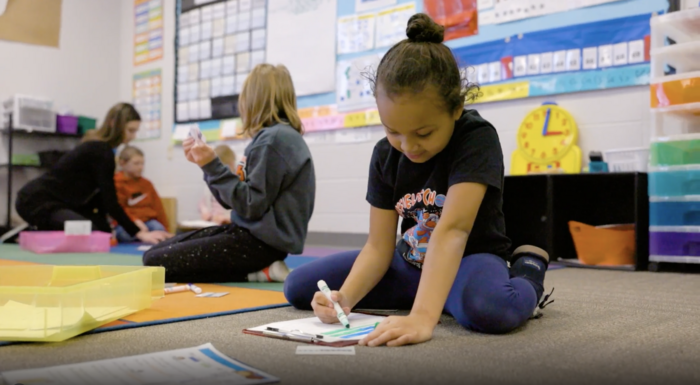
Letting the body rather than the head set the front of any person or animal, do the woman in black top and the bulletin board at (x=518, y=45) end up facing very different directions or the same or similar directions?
very different directions

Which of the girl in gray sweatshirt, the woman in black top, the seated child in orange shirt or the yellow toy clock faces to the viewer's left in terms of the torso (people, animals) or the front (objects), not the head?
the girl in gray sweatshirt

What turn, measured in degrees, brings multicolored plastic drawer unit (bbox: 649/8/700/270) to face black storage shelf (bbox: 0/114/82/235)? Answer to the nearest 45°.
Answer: approximately 45° to its right

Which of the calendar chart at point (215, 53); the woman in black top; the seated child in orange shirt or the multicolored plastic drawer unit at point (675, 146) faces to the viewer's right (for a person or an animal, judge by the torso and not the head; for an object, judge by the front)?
the woman in black top

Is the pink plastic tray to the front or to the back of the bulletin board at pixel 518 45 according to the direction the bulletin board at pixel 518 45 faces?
to the front

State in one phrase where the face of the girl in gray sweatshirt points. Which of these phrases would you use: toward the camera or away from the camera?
away from the camera

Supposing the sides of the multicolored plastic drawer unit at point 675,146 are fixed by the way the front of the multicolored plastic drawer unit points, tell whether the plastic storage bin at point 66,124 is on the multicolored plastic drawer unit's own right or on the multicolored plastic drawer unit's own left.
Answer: on the multicolored plastic drawer unit's own right

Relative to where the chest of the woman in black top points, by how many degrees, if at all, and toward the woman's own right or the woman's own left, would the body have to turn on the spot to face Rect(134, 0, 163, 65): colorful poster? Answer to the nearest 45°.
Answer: approximately 90° to the woman's own left

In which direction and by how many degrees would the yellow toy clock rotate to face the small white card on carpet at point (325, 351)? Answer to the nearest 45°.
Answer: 0° — it already faces it

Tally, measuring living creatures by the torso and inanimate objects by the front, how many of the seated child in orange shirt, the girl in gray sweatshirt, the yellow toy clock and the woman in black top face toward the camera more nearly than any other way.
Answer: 2

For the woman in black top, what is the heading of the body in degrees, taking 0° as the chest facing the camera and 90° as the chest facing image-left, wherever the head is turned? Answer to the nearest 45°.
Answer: approximately 270°

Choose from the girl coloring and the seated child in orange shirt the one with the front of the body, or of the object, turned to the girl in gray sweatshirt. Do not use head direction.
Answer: the seated child in orange shirt

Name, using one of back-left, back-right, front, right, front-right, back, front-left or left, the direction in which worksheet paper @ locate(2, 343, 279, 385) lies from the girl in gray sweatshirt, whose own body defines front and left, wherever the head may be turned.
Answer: left

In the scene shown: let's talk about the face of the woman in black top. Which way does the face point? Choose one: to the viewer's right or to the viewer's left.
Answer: to the viewer's right

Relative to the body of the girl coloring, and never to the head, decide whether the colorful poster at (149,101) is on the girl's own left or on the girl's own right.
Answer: on the girl's own right

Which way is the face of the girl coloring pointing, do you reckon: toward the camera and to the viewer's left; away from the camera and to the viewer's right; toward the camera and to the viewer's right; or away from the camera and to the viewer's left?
toward the camera and to the viewer's left
